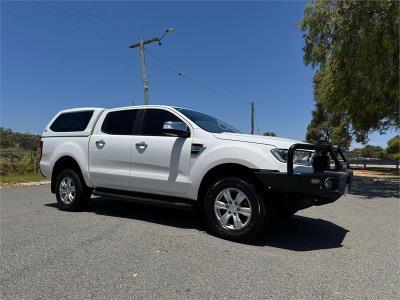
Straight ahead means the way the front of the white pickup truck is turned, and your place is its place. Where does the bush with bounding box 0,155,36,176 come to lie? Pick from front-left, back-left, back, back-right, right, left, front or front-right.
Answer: back

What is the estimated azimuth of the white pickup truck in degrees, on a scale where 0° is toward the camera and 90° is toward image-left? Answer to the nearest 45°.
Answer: approximately 315°

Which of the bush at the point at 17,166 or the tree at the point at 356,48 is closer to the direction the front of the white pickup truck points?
the tree

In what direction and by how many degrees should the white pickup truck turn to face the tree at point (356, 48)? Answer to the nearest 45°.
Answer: approximately 90° to its left
